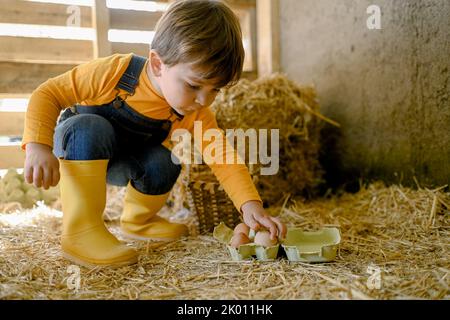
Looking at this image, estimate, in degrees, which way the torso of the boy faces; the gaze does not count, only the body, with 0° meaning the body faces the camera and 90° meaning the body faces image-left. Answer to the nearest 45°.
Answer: approximately 315°

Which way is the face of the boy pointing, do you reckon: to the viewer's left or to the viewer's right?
to the viewer's right

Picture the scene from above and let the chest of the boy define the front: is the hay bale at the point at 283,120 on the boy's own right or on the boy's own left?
on the boy's own left
